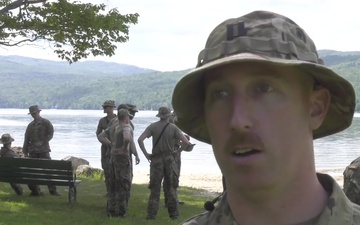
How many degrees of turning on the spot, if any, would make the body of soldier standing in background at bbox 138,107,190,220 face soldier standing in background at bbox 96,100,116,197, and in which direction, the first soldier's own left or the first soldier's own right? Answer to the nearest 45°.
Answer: approximately 45° to the first soldier's own left

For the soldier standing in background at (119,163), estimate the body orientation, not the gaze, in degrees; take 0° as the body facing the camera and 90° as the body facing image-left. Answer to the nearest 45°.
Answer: approximately 225°

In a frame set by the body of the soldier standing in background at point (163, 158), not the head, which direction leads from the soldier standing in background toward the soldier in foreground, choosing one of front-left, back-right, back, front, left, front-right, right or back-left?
back

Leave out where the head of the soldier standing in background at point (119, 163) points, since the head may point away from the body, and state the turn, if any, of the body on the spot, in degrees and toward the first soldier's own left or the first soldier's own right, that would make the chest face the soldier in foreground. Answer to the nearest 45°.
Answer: approximately 135° to the first soldier's own right

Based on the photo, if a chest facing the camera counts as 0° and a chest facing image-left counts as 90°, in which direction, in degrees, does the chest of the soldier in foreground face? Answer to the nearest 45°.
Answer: approximately 45°

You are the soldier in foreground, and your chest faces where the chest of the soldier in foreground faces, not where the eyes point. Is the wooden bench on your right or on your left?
on your right

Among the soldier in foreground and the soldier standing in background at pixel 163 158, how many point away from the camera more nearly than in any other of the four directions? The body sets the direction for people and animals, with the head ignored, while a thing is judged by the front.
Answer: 1

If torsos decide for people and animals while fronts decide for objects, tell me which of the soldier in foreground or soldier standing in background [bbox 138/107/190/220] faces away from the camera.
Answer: the soldier standing in background

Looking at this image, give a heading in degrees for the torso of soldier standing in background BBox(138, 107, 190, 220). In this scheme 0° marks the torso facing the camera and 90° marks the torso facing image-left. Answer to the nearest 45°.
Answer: approximately 180°
